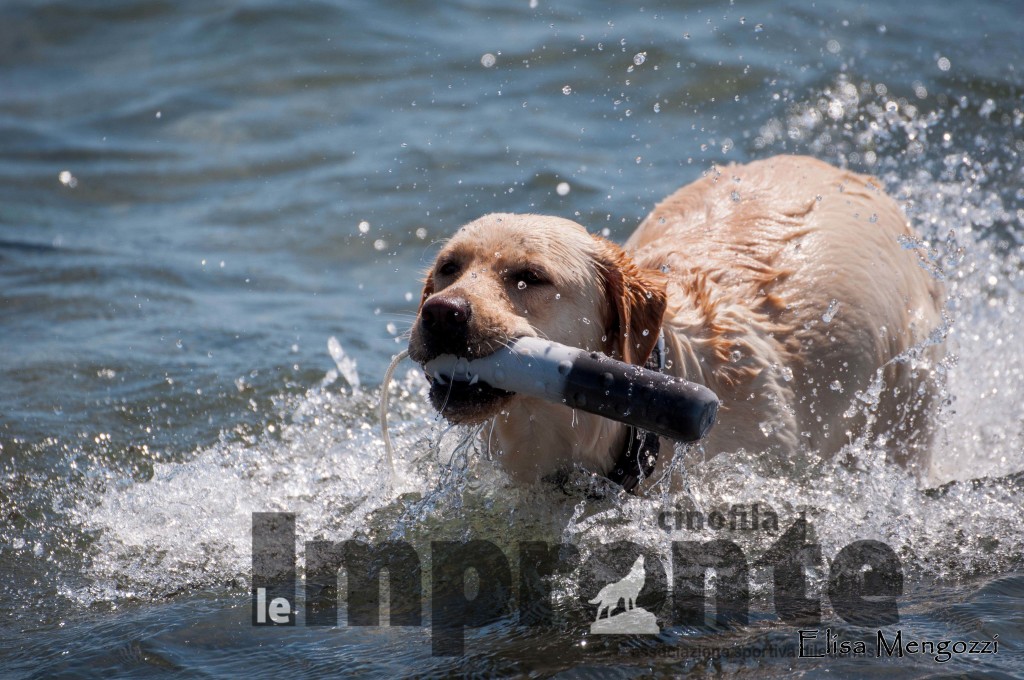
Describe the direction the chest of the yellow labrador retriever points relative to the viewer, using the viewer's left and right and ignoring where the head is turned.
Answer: facing the viewer and to the left of the viewer
